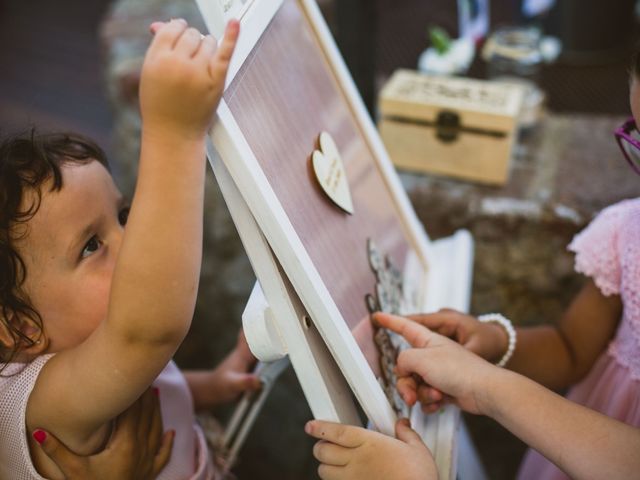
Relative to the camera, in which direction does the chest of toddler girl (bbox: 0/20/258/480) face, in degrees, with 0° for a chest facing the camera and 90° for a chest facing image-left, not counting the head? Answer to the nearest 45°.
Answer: approximately 315°

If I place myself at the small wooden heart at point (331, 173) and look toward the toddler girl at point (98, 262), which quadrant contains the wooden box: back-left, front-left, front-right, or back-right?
back-right

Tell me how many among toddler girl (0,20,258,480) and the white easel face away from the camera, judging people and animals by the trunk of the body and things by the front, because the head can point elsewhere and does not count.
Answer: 0

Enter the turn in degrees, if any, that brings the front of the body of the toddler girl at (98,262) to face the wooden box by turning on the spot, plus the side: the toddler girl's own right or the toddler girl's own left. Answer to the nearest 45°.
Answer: approximately 90° to the toddler girl's own left
